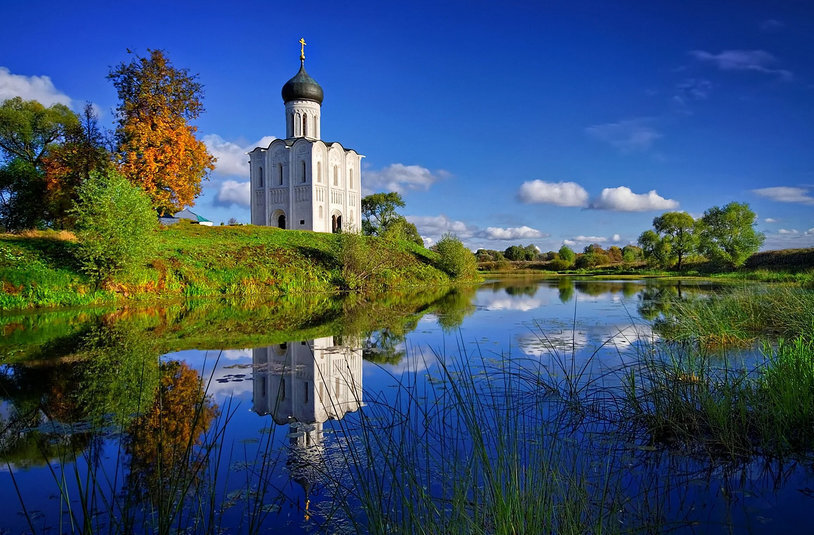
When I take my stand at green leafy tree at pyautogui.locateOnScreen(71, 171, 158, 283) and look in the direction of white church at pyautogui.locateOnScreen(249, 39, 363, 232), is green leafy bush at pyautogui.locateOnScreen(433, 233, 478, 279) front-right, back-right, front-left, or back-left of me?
front-right

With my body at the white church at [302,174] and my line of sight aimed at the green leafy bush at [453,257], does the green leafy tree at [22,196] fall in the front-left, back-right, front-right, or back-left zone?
back-right

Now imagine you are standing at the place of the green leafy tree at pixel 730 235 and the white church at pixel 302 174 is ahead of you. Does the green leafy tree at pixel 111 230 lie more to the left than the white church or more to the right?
left

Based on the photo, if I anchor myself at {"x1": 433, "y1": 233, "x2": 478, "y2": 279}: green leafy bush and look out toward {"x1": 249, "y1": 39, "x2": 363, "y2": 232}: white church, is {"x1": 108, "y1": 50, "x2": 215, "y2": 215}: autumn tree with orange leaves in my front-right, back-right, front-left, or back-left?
front-left

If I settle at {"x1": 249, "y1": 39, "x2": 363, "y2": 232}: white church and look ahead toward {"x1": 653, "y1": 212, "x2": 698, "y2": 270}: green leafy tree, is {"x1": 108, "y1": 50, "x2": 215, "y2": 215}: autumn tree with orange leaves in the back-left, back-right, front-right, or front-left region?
back-left
